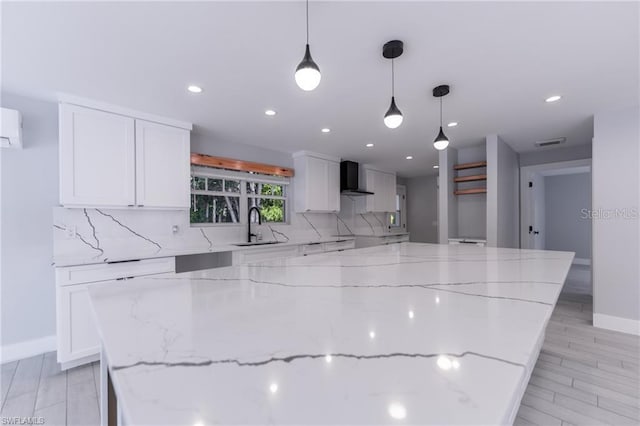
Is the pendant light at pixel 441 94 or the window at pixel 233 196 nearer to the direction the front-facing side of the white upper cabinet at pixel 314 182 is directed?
the pendant light

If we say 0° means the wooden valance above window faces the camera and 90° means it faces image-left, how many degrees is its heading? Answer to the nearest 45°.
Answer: approximately 315°

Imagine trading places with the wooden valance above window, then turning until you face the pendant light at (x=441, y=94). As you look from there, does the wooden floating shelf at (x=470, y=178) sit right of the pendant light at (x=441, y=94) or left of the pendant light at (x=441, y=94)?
left

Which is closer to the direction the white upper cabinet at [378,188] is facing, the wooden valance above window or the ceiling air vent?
the ceiling air vent

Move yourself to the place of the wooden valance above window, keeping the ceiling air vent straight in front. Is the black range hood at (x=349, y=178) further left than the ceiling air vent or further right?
left

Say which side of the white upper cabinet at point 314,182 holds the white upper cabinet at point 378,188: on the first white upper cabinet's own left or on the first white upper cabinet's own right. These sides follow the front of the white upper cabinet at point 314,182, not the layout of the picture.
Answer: on the first white upper cabinet's own left

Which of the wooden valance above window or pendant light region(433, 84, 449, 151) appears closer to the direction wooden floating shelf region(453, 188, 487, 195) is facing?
the pendant light

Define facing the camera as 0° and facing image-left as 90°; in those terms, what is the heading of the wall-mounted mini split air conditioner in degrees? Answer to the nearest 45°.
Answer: approximately 315°

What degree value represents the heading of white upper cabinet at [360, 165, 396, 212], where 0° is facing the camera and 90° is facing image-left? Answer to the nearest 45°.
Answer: approximately 315°

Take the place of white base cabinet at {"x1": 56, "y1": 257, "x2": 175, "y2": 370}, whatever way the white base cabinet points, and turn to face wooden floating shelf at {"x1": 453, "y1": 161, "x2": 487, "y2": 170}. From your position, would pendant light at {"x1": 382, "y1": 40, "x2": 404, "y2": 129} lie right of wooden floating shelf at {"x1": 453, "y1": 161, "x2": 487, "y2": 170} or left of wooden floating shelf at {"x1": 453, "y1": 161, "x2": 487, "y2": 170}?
right

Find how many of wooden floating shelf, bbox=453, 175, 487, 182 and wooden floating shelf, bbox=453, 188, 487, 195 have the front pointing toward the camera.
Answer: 2

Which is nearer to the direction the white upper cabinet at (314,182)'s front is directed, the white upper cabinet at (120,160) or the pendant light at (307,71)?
the pendant light

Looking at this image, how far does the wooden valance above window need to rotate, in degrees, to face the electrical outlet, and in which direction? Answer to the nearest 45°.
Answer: approximately 90° to its right
